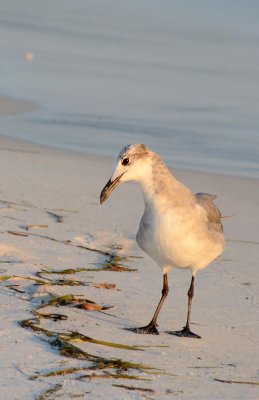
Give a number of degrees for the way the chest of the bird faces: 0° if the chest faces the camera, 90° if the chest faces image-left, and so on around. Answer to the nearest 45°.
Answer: approximately 45°

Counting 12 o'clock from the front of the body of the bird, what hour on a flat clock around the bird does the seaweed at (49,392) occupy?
The seaweed is roughly at 11 o'clock from the bird.
